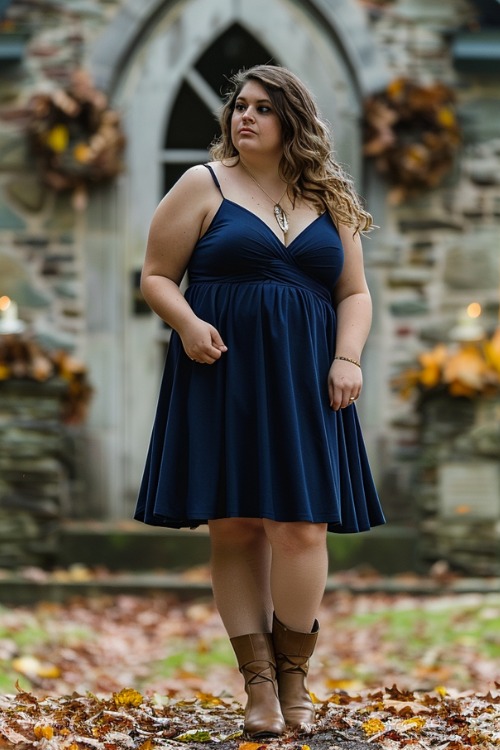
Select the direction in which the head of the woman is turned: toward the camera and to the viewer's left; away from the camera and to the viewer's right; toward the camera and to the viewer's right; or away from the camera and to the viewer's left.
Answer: toward the camera and to the viewer's left

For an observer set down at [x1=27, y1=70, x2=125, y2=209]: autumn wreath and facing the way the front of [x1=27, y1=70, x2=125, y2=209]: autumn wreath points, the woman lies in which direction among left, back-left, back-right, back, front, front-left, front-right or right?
front

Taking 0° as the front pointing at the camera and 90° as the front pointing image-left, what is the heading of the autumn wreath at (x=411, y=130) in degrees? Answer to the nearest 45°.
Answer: approximately 0°

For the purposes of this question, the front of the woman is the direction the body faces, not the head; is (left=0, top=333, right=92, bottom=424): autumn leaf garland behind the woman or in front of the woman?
behind

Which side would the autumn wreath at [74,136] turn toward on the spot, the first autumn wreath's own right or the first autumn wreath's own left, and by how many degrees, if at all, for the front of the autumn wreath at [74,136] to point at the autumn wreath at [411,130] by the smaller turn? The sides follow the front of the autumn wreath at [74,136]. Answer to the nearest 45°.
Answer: approximately 90° to the first autumn wreath's own left

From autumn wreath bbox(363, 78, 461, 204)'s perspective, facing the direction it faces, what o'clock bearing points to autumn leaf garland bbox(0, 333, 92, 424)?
autumn leaf garland bbox(0, 333, 92, 424) is roughly at 3 o'clock from autumn wreath bbox(363, 78, 461, 204).

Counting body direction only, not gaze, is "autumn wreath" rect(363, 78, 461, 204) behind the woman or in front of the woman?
behind

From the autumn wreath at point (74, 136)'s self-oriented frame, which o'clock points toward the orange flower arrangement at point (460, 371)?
The orange flower arrangement is roughly at 9 o'clock from the autumn wreath.

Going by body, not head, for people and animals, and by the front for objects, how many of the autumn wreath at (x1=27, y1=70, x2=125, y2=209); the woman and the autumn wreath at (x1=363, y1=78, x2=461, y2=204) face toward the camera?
3

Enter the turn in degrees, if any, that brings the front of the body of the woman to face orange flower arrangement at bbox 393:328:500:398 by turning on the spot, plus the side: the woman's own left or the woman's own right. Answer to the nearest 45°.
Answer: approximately 180°
